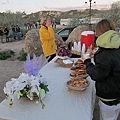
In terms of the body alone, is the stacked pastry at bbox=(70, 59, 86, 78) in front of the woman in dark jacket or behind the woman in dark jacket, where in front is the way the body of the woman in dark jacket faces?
in front

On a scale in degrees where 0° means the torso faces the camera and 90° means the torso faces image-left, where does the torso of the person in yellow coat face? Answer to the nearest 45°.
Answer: approximately 315°

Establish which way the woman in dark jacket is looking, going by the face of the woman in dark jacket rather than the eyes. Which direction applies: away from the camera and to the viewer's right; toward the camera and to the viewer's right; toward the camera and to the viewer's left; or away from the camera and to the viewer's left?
away from the camera and to the viewer's left

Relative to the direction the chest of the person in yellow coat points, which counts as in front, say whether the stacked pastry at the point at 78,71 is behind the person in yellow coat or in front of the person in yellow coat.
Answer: in front

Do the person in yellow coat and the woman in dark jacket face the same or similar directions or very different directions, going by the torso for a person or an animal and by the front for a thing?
very different directions

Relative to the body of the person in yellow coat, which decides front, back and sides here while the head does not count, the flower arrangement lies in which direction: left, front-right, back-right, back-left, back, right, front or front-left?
front-right

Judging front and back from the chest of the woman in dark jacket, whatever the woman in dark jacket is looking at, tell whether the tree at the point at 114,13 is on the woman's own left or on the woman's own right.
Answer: on the woman's own right

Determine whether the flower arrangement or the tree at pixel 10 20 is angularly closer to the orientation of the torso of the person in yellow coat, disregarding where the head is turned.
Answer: the flower arrangement

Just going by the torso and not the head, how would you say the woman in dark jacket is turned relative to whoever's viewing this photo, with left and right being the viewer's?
facing away from the viewer and to the left of the viewer
